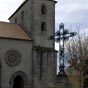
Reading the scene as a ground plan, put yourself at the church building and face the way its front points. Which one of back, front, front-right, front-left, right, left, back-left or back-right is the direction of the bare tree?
front-left

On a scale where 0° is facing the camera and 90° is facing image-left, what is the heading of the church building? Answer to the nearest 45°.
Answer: approximately 0°
